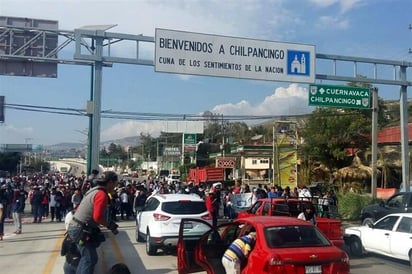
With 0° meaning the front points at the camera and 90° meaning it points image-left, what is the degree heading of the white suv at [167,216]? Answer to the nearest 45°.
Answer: approximately 135°

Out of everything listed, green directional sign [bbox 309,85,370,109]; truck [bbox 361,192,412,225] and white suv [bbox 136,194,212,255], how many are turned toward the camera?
1

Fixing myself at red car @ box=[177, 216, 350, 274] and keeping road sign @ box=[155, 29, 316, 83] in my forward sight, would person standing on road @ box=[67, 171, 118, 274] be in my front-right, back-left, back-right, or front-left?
back-left

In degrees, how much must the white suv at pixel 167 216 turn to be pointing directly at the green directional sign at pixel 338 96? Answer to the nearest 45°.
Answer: approximately 90° to its right

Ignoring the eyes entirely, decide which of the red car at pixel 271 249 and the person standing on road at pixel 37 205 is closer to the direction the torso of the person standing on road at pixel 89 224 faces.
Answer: the red car

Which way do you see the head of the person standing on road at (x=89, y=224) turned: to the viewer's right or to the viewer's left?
to the viewer's right

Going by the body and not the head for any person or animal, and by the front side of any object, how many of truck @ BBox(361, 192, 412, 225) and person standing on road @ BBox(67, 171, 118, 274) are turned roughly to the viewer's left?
1

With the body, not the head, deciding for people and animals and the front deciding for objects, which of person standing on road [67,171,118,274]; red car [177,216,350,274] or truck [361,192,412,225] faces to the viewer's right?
the person standing on road

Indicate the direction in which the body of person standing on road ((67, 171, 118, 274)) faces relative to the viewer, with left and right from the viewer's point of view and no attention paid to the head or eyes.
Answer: facing to the right of the viewer

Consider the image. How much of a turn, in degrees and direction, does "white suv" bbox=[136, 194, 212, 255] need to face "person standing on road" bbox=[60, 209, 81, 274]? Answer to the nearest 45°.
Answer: approximately 135° to its left

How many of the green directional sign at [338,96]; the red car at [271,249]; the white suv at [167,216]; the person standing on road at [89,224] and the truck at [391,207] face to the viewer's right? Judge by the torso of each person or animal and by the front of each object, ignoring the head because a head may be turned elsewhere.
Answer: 1

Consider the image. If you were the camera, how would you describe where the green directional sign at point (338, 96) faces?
facing the viewer

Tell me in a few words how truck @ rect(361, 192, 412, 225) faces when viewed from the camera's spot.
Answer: facing to the left of the viewer

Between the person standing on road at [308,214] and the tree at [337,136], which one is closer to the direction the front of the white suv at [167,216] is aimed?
the tree

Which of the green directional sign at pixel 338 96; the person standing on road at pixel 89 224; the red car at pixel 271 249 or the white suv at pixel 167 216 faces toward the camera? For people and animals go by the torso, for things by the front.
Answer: the green directional sign

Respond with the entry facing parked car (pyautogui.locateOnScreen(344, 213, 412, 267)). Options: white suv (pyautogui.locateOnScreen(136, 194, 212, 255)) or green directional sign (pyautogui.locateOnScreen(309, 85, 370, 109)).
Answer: the green directional sign

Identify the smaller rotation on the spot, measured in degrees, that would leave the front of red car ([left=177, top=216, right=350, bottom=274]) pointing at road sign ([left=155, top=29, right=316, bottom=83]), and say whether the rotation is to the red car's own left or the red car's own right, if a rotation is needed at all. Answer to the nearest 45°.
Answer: approximately 45° to the red car's own right
